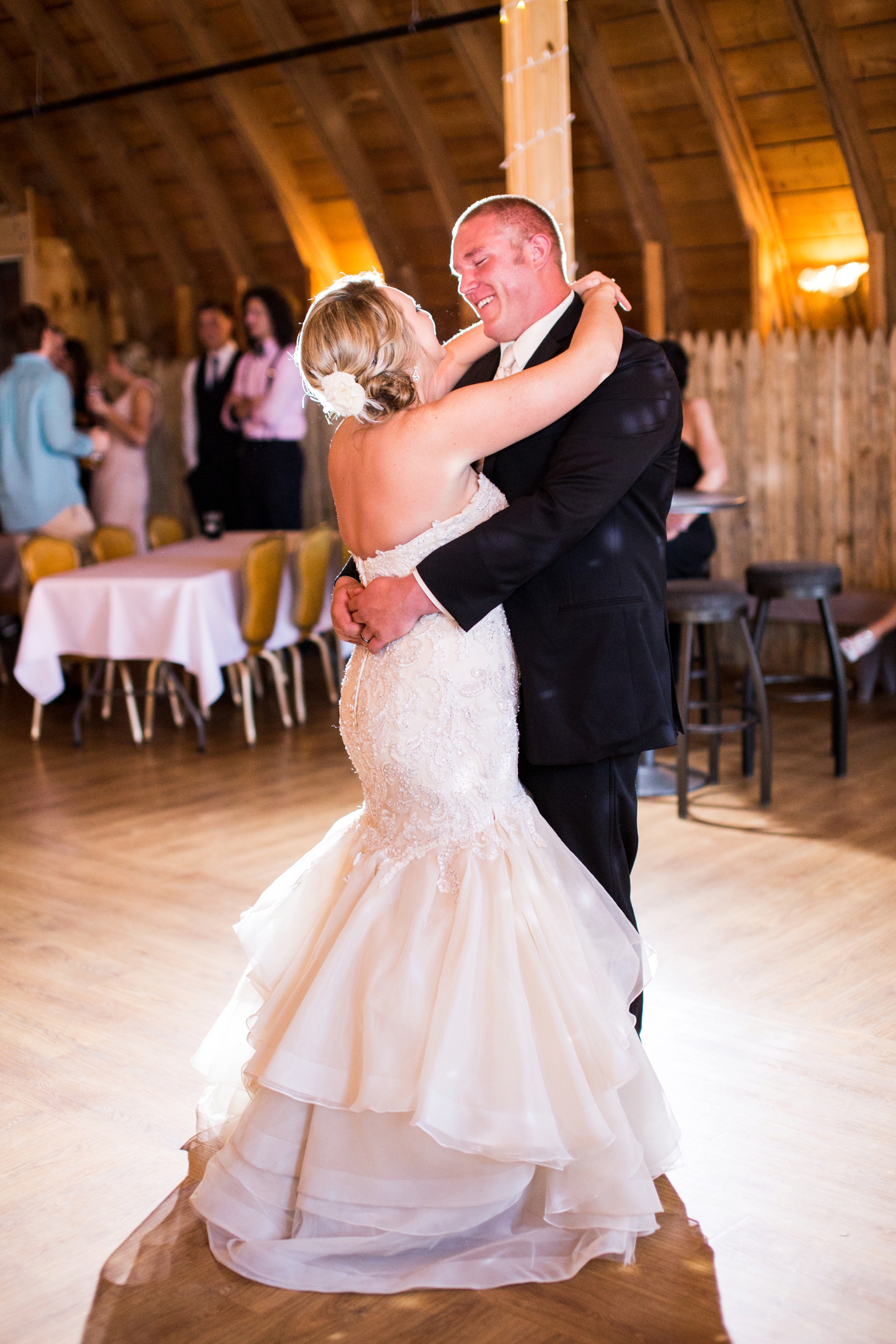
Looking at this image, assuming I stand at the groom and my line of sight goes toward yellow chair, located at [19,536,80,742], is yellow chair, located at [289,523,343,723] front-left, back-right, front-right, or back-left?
front-right

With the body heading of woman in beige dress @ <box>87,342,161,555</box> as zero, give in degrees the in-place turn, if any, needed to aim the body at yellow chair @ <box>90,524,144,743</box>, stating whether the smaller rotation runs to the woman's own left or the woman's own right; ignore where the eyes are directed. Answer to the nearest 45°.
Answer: approximately 90° to the woman's own left

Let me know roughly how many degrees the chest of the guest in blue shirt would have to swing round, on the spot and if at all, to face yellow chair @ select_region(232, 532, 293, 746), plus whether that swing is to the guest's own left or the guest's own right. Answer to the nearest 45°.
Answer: approximately 90° to the guest's own right

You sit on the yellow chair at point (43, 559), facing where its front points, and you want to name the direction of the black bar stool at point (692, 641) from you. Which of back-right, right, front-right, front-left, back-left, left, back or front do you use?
front

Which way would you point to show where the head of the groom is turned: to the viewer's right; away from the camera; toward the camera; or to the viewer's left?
to the viewer's left

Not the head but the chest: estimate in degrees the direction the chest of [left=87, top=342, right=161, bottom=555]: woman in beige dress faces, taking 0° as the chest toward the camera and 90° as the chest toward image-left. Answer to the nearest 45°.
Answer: approximately 90°

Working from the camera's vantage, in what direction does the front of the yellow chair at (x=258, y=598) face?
facing away from the viewer and to the left of the viewer

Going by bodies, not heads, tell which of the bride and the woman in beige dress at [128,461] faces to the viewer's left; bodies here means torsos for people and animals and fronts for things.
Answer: the woman in beige dress

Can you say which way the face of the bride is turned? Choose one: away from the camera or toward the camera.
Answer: away from the camera

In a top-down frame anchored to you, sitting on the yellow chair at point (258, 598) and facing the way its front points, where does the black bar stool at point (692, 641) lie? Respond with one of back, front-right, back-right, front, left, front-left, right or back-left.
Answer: back
